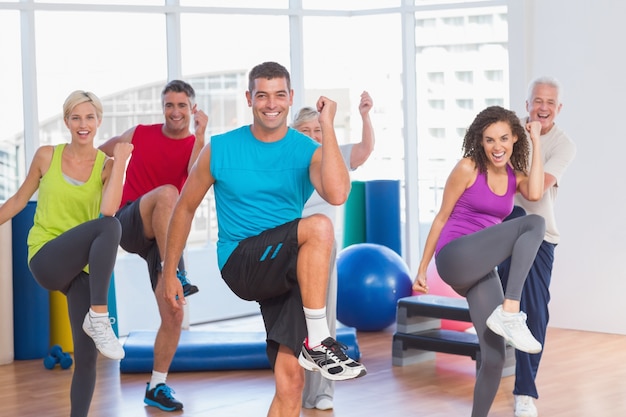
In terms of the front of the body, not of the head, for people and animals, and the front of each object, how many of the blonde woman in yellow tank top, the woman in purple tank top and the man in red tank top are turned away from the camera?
0

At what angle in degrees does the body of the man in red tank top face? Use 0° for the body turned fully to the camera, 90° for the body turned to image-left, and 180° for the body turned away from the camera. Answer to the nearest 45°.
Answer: approximately 315°

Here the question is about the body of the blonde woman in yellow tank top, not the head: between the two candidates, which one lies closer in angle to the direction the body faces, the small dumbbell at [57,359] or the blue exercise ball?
the blue exercise ball

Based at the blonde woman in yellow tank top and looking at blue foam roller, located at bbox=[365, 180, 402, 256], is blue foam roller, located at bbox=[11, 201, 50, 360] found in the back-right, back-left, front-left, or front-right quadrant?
front-left

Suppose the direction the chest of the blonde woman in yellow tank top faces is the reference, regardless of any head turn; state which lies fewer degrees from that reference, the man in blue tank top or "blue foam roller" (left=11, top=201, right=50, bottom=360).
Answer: the man in blue tank top

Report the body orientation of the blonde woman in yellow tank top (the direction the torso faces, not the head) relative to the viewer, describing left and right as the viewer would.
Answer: facing the viewer and to the right of the viewer

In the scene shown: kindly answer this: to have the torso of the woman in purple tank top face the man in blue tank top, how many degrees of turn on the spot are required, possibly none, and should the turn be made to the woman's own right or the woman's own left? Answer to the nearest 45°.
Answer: approximately 90° to the woman's own right

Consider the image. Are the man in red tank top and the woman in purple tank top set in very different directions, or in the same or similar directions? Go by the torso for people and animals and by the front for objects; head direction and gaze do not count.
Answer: same or similar directions

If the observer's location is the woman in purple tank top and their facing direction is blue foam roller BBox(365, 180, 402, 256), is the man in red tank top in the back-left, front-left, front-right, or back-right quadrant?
front-left
